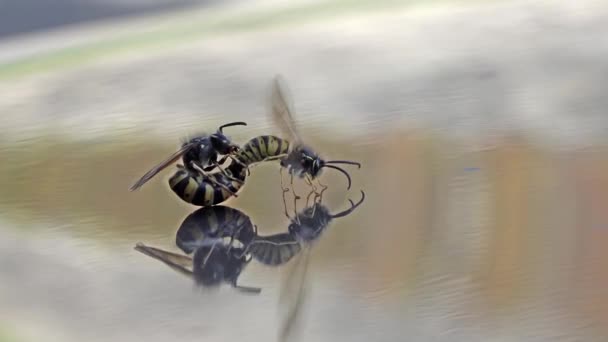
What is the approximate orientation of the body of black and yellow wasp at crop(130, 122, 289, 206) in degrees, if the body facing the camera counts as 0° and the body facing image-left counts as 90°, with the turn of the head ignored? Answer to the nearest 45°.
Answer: approximately 270°
